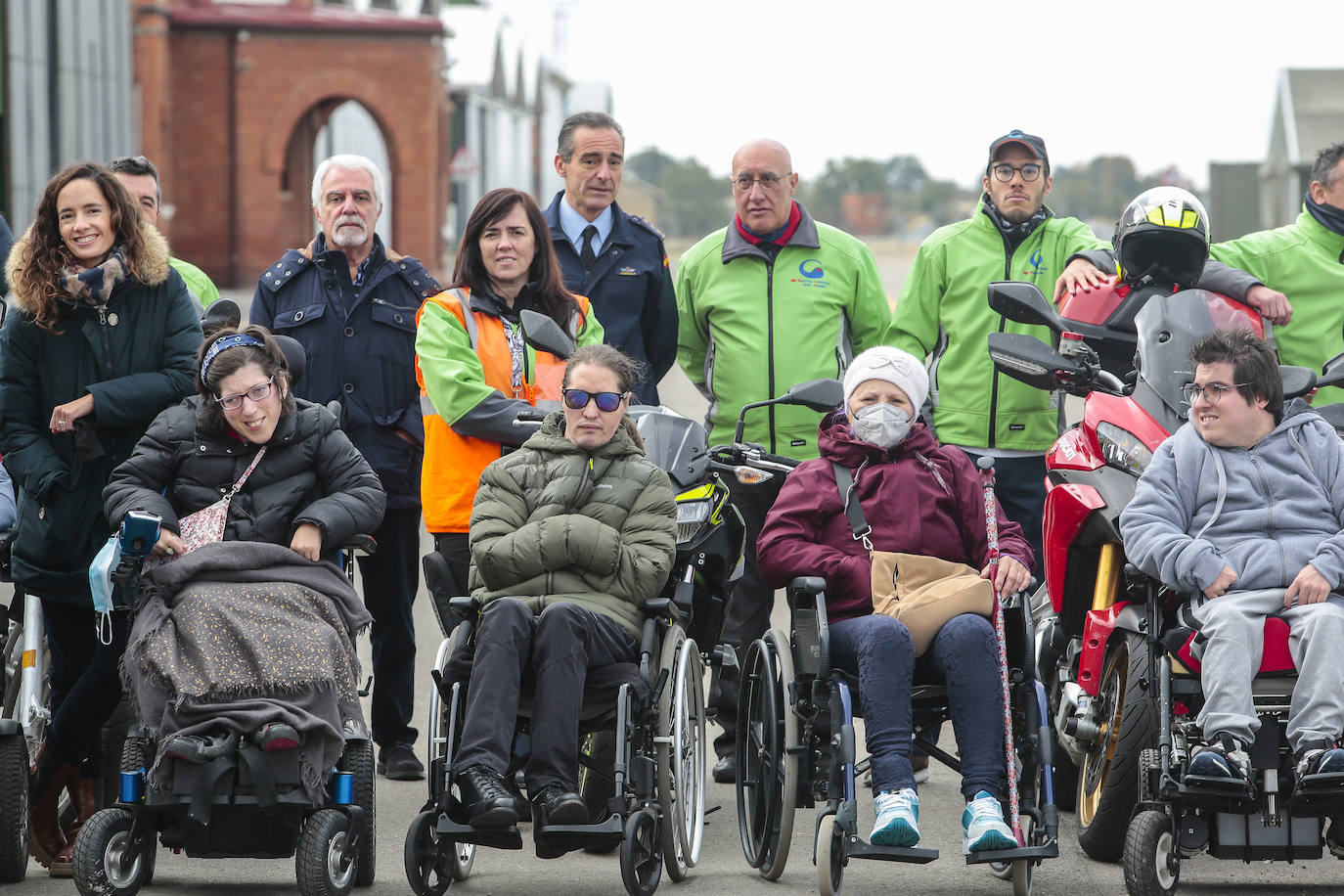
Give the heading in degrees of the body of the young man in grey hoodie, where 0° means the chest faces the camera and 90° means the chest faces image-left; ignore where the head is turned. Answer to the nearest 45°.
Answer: approximately 0°

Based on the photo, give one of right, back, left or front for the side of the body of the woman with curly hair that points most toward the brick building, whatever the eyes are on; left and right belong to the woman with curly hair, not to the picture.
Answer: back

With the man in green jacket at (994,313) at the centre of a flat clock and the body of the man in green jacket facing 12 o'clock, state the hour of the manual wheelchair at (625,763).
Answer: The manual wheelchair is roughly at 1 o'clock from the man in green jacket.

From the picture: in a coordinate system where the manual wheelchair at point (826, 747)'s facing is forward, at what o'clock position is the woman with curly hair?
The woman with curly hair is roughly at 3 o'clock from the manual wheelchair.

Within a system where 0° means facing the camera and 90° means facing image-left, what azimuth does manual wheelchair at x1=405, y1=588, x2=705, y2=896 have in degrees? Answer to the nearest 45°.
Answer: approximately 0°

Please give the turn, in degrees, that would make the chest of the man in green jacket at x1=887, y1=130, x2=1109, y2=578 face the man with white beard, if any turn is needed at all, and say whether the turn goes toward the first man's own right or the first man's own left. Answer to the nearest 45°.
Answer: approximately 90° to the first man's own right

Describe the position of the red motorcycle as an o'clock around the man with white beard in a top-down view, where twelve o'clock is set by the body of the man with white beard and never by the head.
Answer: The red motorcycle is roughly at 10 o'clock from the man with white beard.

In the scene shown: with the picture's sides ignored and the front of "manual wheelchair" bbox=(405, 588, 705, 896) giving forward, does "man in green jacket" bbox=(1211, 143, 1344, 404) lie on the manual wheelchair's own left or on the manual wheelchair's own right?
on the manual wheelchair's own left

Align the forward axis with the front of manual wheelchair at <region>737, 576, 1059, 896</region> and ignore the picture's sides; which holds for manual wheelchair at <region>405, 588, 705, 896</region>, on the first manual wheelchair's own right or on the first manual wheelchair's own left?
on the first manual wheelchair's own right
